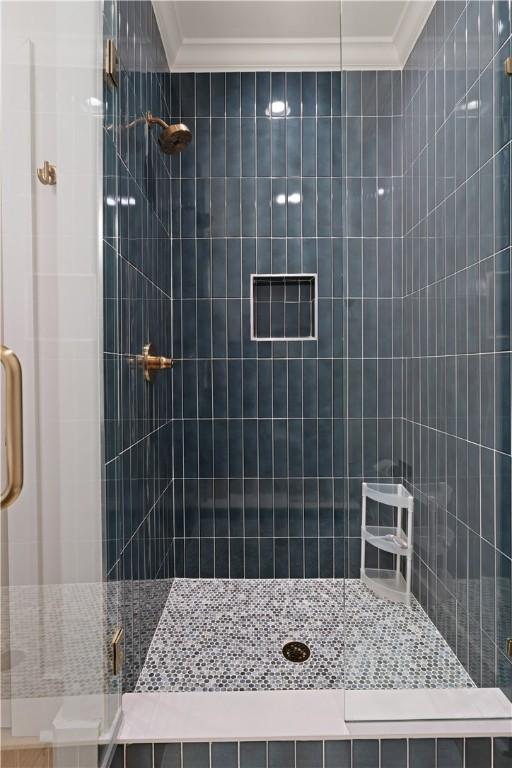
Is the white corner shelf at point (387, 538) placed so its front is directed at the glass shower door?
yes

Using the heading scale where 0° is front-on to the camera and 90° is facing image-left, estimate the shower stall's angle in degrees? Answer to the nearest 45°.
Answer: approximately 0°
